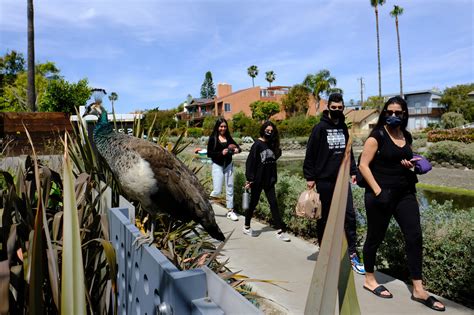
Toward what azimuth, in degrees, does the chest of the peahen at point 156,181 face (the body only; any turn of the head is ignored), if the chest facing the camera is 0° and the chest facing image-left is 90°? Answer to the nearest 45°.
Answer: approximately 90°

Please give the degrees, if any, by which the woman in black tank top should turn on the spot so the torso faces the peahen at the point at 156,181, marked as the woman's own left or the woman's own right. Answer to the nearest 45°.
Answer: approximately 90° to the woman's own right

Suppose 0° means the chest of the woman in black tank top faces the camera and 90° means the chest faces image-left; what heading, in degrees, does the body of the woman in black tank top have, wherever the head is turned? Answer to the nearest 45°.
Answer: approximately 315°

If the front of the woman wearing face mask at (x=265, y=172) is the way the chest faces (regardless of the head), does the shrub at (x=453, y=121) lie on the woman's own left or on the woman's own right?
on the woman's own left

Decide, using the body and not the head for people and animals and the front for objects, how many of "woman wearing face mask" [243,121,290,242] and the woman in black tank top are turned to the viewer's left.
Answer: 0

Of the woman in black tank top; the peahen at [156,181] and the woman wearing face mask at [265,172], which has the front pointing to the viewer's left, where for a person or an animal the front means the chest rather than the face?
the peahen

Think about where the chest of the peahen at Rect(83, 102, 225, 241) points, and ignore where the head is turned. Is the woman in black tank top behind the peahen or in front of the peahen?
behind
